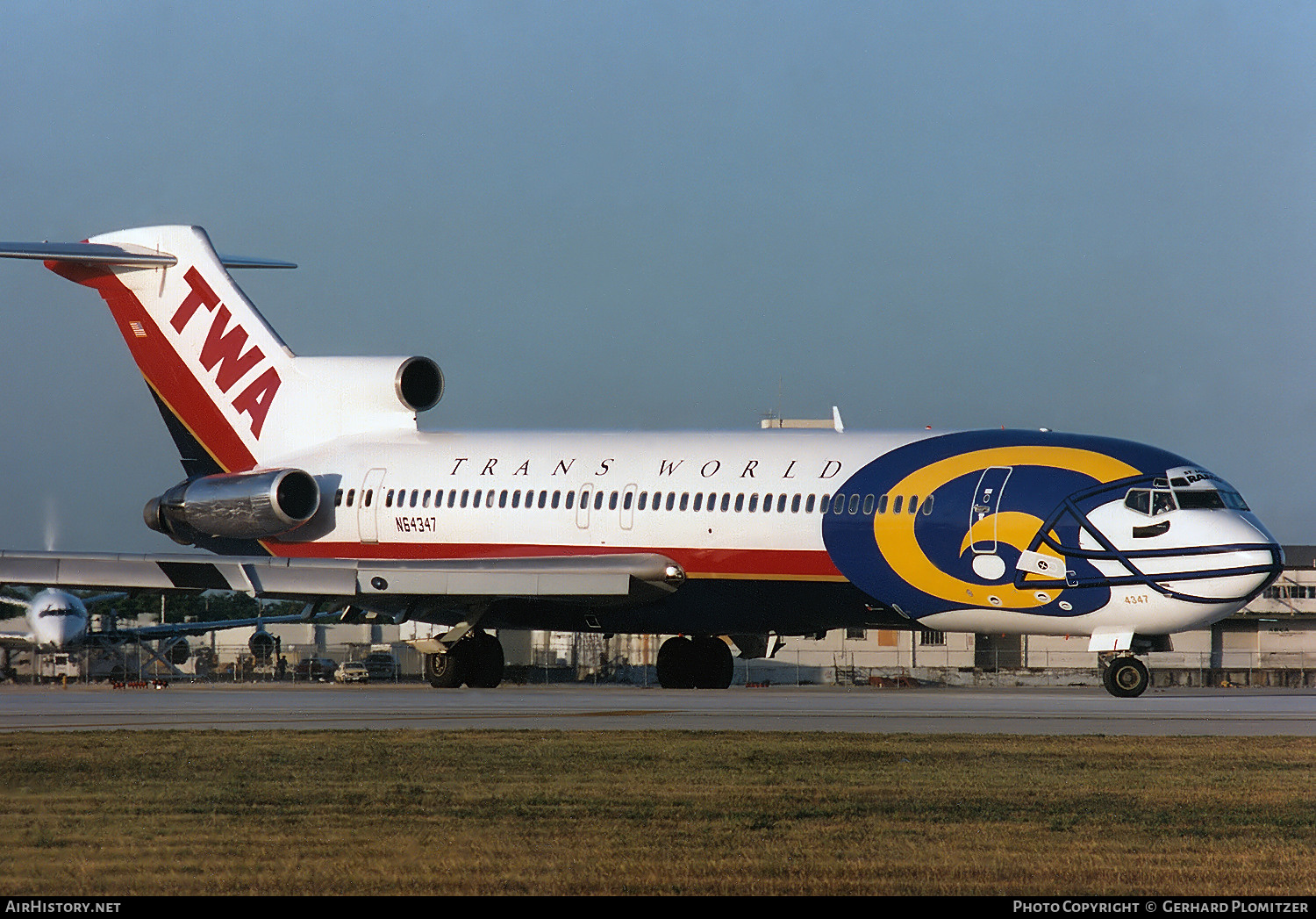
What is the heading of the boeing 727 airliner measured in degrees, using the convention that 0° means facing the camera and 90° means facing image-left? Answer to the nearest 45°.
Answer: approximately 315°
